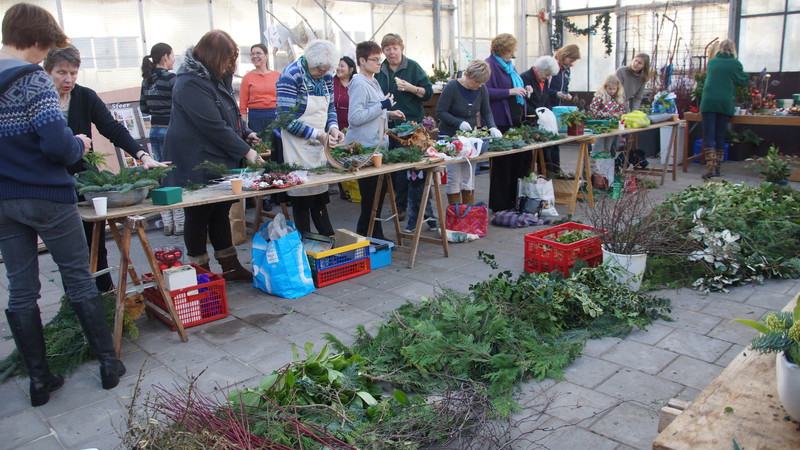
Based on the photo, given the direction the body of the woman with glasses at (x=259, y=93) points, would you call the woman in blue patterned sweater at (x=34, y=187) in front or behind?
in front

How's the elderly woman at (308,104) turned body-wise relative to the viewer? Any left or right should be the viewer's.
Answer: facing the viewer and to the right of the viewer

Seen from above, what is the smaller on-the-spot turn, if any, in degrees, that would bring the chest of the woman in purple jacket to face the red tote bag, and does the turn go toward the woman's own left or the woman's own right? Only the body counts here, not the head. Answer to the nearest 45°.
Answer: approximately 45° to the woman's own right

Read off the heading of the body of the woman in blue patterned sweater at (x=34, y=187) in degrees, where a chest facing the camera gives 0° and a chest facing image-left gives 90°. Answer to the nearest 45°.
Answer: approximately 225°

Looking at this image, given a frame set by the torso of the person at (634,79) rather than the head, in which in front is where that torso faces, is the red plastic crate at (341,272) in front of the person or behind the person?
in front

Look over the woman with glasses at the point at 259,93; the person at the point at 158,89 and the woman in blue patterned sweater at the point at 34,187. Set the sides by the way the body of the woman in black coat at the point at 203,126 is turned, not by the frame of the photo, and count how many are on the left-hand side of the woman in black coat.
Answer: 2

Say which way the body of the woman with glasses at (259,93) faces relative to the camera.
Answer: toward the camera

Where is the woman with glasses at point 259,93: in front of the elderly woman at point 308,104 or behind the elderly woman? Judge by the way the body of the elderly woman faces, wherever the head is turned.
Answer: behind

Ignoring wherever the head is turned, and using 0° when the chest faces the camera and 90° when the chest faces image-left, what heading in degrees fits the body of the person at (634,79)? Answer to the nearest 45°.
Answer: approximately 45°

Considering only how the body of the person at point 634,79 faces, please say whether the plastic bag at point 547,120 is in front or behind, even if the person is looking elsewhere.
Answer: in front

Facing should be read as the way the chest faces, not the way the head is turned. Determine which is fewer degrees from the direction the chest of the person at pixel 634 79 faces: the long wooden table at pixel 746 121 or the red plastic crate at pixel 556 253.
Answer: the red plastic crate

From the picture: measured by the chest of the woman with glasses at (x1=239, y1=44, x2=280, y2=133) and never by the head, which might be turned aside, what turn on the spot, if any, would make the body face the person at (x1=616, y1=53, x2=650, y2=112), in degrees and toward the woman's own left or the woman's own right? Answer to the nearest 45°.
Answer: approximately 90° to the woman's own left

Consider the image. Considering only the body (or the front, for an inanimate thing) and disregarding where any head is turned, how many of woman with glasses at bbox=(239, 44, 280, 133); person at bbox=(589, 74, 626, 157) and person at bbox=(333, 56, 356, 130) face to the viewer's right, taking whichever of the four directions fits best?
0
